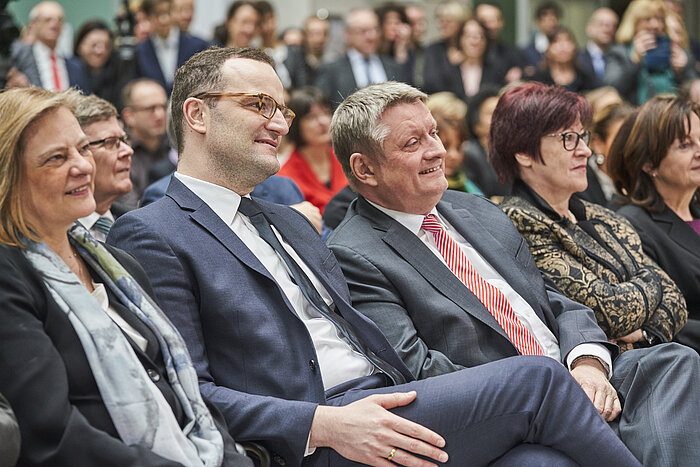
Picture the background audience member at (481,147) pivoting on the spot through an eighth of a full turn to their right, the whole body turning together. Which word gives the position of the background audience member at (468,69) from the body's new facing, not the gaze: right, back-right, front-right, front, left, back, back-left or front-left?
back

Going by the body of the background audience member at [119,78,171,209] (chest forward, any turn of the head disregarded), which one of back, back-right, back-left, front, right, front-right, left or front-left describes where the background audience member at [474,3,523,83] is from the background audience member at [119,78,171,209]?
left

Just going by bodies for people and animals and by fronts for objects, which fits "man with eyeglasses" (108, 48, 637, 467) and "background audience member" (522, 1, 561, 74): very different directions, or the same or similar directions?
same or similar directions

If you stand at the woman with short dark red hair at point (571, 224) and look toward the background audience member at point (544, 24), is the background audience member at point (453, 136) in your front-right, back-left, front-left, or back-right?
front-left

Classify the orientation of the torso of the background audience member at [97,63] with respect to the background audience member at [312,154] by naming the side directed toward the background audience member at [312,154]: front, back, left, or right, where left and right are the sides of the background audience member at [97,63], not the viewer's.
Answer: front

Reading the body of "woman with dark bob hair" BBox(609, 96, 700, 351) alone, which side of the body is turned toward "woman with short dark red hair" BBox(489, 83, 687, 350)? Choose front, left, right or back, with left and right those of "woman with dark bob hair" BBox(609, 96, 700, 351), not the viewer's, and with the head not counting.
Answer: right

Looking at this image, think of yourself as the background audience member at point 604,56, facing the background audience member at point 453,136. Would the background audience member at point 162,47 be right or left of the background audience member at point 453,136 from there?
right

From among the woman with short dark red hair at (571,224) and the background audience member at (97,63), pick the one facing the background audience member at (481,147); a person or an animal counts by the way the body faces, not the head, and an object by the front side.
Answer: the background audience member at (97,63)

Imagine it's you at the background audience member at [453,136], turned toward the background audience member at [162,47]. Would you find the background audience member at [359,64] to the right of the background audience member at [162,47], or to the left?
right
